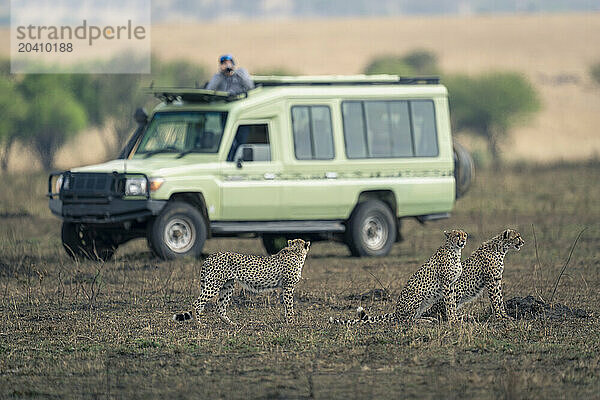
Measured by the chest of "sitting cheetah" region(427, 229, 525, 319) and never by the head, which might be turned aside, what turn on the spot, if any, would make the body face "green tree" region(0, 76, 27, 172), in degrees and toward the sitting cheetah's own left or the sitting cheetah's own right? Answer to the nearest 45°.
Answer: approximately 135° to the sitting cheetah's own left

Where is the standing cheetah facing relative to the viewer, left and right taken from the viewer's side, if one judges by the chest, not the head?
facing to the right of the viewer

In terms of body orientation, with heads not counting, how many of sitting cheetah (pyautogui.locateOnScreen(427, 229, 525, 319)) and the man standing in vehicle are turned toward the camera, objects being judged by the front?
1

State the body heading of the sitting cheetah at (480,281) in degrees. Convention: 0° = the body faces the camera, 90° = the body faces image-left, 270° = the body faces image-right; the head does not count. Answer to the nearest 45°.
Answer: approximately 270°

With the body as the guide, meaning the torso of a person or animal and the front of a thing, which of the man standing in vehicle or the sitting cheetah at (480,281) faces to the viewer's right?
the sitting cheetah

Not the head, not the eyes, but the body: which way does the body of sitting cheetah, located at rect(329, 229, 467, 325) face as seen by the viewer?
to the viewer's right

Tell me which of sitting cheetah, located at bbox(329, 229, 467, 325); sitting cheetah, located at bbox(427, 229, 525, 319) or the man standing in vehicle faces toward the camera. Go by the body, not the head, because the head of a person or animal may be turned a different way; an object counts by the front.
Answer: the man standing in vehicle

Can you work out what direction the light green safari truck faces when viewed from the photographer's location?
facing the viewer and to the left of the viewer

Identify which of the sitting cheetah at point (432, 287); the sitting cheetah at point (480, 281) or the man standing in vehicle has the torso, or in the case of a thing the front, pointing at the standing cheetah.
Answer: the man standing in vehicle

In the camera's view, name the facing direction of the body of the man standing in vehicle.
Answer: toward the camera
